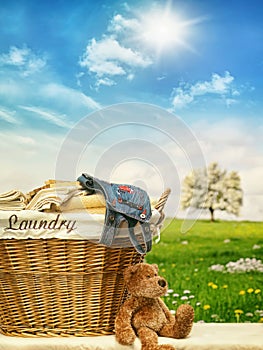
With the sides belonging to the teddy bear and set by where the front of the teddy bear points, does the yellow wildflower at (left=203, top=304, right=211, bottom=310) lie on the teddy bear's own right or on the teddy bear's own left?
on the teddy bear's own left

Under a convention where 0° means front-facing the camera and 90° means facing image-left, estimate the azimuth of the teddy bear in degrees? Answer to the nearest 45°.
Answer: approximately 315°
